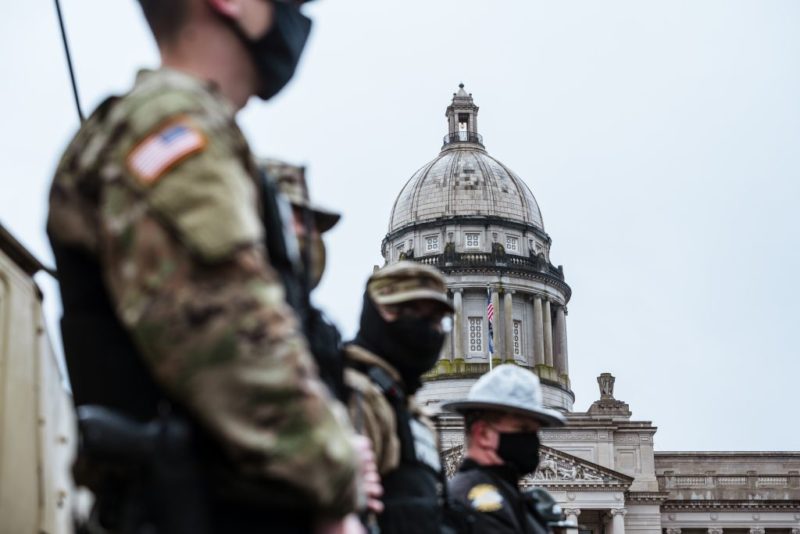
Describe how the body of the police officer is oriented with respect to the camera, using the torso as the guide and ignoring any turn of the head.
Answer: to the viewer's right

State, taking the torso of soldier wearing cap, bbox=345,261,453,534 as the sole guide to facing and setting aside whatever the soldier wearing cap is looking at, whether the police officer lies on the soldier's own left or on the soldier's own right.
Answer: on the soldier's own left

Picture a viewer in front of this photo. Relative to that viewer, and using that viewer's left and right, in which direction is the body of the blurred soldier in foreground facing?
facing to the right of the viewer

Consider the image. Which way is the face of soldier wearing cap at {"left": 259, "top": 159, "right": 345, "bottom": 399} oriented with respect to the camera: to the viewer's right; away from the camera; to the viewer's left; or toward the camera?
to the viewer's right

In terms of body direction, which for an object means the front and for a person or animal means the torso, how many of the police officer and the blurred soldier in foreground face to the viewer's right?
2

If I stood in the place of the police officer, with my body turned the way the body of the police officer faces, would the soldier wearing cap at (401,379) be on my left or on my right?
on my right

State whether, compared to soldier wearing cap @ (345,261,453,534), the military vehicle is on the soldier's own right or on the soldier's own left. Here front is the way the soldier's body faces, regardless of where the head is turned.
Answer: on the soldier's own right

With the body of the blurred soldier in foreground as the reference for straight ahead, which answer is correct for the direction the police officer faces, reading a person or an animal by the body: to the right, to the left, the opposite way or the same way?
the same way

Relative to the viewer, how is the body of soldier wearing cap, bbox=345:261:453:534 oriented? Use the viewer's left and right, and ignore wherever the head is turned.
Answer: facing the viewer and to the right of the viewer

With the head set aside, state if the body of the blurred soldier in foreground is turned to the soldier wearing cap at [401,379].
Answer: no

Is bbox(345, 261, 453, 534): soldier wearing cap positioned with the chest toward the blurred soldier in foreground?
no

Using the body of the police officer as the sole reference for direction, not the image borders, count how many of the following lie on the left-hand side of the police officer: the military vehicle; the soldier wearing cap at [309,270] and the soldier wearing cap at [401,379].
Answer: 0

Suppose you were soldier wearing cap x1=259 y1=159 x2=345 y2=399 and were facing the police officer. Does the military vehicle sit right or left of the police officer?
left

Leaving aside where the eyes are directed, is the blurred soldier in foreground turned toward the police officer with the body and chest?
no
